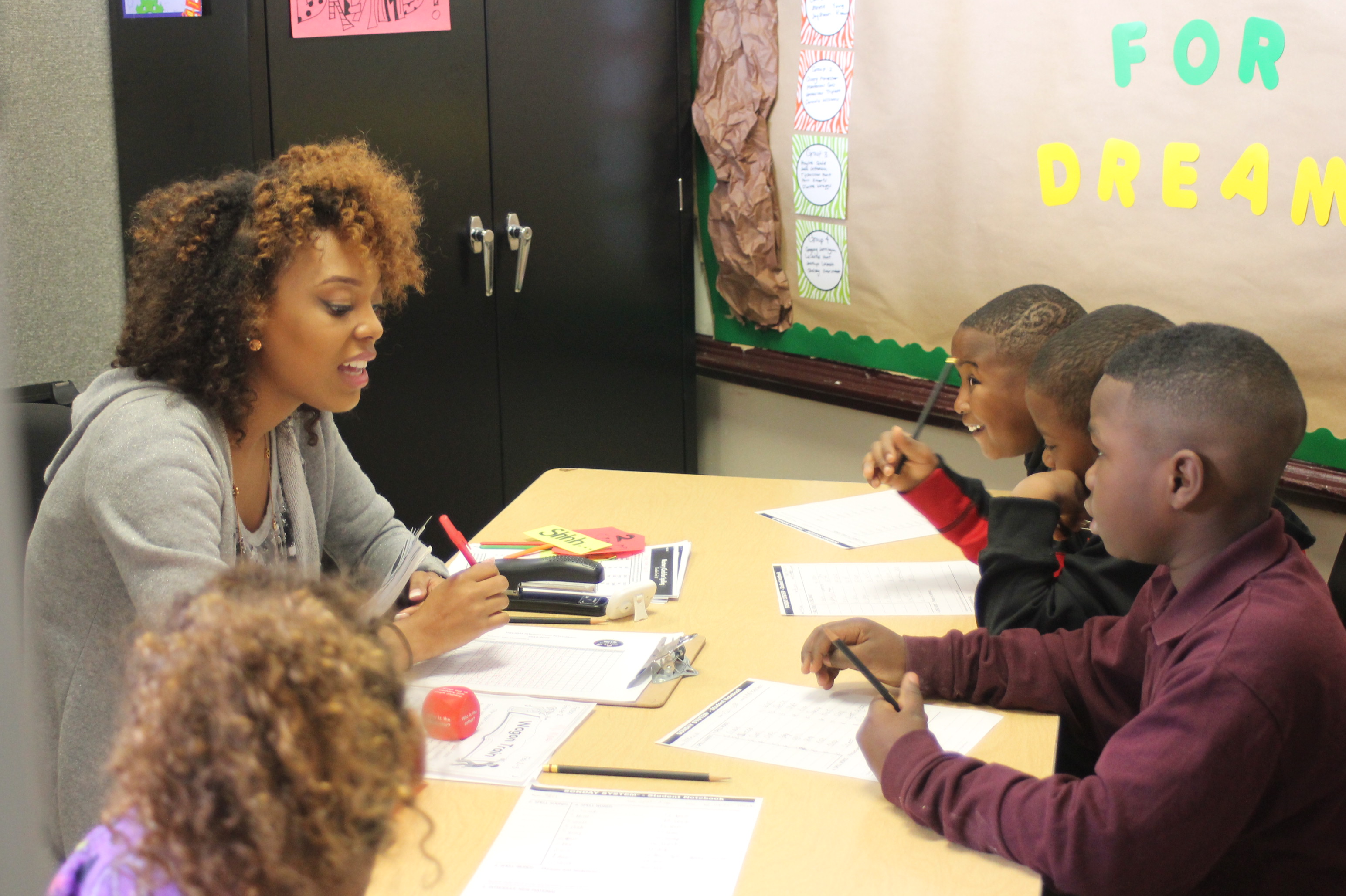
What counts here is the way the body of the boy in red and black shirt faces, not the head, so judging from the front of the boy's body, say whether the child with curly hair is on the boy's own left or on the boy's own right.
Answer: on the boy's own left

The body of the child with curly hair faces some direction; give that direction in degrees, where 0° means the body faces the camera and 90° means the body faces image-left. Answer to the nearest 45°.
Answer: approximately 225°

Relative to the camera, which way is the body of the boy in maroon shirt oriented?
to the viewer's left

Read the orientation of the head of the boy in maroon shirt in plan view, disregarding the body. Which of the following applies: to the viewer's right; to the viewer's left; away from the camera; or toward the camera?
to the viewer's left

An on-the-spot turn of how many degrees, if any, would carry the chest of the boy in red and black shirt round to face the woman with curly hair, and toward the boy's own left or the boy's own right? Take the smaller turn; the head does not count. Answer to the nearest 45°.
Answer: approximately 45° to the boy's own left

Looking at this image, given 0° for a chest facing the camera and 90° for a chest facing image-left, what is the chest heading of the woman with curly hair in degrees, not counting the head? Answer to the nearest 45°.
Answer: approximately 315°

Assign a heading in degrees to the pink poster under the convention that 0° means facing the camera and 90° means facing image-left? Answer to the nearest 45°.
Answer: approximately 0°

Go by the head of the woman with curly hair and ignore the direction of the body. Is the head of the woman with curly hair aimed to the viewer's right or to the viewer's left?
to the viewer's right

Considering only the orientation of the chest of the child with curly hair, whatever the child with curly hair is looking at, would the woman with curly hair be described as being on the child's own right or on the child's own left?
on the child's own left

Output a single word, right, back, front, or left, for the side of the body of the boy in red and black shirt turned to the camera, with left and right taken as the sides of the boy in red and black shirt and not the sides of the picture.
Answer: left

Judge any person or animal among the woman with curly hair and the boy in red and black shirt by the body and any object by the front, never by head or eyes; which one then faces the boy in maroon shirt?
the woman with curly hair
